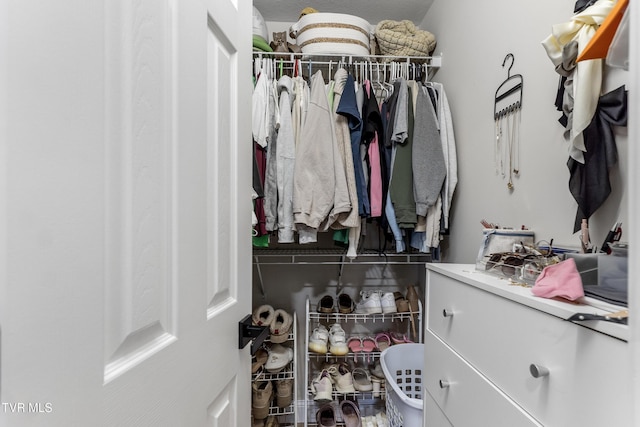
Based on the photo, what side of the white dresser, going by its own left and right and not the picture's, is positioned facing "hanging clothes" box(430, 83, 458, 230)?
right

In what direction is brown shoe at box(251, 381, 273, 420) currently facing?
toward the camera

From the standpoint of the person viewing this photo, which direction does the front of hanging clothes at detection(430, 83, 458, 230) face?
facing to the left of the viewer

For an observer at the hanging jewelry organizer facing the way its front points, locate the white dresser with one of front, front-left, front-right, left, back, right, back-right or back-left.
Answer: front-left

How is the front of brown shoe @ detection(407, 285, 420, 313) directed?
toward the camera

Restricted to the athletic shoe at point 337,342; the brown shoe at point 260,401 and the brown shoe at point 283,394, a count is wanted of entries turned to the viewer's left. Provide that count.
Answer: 0

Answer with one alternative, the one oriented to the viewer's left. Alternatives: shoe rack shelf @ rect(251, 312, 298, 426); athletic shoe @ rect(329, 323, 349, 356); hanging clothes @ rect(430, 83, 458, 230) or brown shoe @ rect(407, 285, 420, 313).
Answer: the hanging clothes

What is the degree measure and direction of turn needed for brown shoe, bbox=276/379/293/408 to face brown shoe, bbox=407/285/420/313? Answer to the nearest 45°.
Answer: approximately 90° to its left
